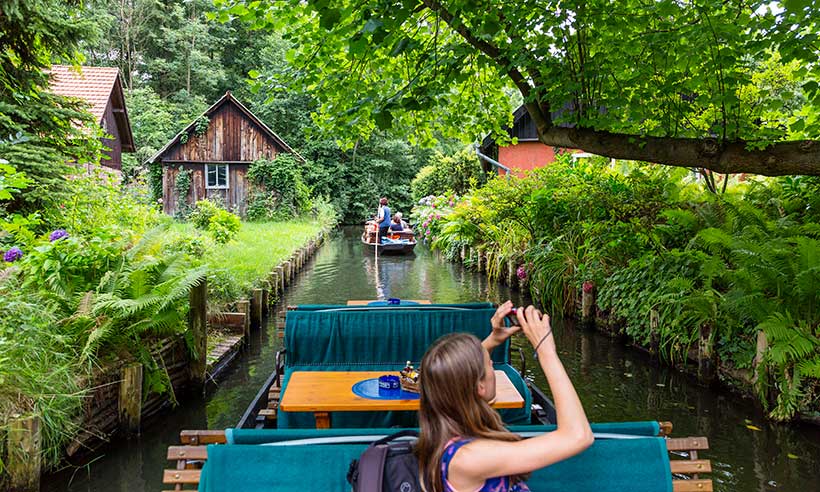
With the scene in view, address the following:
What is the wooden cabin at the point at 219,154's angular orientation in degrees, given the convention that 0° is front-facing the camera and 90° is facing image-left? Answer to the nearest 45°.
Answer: approximately 0°

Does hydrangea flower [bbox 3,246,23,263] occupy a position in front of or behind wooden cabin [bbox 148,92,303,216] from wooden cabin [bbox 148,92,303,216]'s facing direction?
in front

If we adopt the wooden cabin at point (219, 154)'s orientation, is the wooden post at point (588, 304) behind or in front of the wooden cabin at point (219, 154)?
in front

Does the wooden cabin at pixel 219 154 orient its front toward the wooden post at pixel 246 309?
yes

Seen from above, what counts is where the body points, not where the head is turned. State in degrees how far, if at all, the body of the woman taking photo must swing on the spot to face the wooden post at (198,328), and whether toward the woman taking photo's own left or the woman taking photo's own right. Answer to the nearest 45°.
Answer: approximately 90° to the woman taking photo's own left

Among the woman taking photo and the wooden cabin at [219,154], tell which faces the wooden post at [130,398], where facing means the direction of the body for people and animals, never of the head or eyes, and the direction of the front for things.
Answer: the wooden cabin

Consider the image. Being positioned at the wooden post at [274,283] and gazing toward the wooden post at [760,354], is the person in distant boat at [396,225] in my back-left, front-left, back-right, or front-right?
back-left

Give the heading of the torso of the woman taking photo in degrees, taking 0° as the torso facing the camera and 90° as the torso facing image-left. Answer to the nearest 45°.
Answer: approximately 225°

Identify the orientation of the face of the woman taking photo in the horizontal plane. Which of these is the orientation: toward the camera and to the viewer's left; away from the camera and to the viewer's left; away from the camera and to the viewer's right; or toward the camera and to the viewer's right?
away from the camera and to the viewer's right

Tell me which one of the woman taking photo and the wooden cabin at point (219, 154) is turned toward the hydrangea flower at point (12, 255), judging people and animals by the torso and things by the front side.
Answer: the wooden cabin
